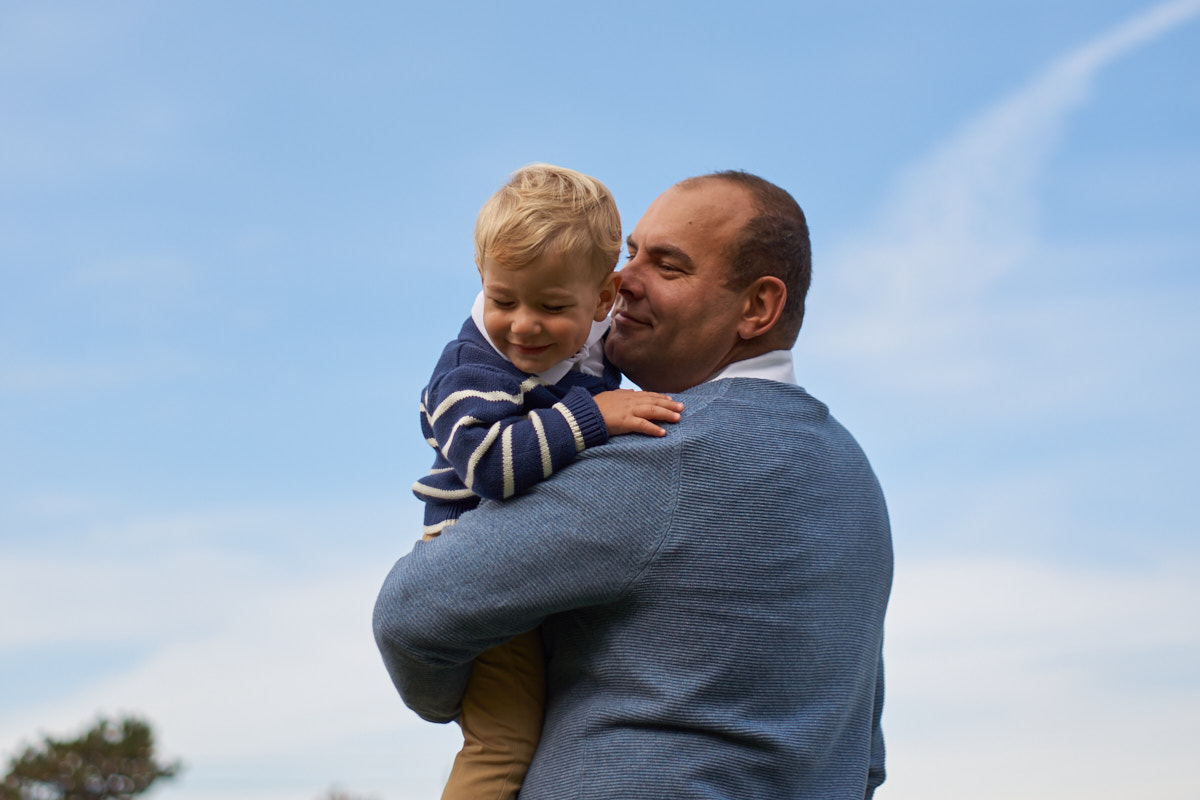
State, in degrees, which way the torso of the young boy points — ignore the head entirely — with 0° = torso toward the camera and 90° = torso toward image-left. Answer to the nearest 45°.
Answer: approximately 315°

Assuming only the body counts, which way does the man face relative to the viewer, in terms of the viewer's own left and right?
facing away from the viewer and to the left of the viewer
